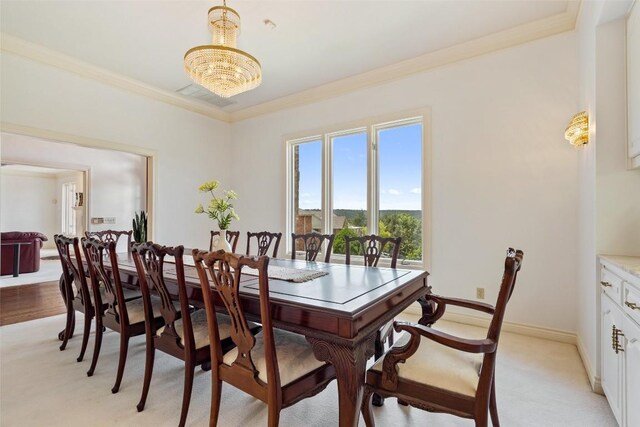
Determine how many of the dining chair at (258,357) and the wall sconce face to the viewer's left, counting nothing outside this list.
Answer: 1

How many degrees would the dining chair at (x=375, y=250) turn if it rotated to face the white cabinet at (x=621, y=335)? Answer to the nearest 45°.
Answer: approximately 90° to its left

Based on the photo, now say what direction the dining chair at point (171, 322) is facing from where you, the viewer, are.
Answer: facing away from the viewer and to the right of the viewer

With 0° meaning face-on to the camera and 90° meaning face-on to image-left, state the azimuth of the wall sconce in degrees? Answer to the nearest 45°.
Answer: approximately 90°

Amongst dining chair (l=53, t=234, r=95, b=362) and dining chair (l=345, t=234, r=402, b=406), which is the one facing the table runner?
dining chair (l=345, t=234, r=402, b=406)

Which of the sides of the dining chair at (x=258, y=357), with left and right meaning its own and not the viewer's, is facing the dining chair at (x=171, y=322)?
left

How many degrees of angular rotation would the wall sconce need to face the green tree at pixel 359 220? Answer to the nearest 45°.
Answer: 0° — it already faces it

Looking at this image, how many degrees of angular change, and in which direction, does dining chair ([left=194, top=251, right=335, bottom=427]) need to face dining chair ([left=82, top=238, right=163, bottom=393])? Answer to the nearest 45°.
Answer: approximately 90° to its left

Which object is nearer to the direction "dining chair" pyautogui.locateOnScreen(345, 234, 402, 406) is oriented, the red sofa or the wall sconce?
the red sofa

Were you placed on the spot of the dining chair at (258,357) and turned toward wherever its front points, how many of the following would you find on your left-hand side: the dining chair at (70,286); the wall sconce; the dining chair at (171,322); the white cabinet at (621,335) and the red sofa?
3

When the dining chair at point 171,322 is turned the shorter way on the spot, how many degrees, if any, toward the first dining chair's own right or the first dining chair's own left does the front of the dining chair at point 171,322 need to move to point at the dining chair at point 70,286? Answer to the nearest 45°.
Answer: approximately 90° to the first dining chair's own left

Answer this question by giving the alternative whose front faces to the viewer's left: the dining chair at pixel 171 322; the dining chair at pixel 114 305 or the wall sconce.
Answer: the wall sconce

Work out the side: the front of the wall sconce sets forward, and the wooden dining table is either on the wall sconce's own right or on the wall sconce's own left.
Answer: on the wall sconce's own left
